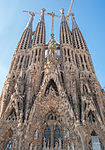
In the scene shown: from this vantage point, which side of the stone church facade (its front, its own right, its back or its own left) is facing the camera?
front
